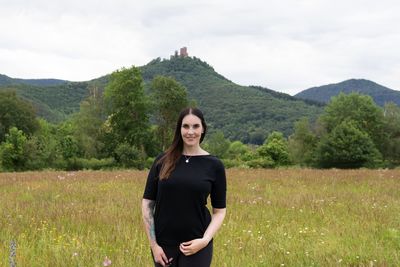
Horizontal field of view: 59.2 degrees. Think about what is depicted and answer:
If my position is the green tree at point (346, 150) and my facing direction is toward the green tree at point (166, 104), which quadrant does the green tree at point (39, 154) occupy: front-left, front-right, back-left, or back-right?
front-left

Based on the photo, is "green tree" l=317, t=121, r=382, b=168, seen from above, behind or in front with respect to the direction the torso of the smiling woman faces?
behind

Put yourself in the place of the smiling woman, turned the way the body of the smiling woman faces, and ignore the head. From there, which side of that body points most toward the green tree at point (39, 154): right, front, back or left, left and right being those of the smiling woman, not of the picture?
back

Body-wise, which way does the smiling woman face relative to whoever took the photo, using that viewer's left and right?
facing the viewer

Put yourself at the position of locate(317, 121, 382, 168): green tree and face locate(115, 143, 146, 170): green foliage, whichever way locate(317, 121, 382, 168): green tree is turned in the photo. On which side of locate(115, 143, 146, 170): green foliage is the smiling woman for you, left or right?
left

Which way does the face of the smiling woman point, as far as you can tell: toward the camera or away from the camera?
toward the camera

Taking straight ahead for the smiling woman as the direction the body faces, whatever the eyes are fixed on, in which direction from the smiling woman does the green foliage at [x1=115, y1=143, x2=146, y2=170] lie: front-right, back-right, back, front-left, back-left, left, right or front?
back

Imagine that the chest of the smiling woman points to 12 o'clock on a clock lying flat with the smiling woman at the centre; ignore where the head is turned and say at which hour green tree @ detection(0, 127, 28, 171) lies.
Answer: The green tree is roughly at 5 o'clock from the smiling woman.

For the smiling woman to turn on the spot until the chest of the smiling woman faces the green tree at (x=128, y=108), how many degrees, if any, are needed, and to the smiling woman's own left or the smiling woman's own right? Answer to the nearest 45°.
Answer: approximately 180°

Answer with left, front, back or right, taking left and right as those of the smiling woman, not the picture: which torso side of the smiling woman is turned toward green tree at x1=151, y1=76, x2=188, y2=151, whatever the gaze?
back

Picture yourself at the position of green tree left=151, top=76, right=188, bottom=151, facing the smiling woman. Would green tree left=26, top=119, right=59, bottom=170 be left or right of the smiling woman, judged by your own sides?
right

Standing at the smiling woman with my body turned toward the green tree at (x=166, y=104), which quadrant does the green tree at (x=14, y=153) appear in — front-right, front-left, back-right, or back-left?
front-left
